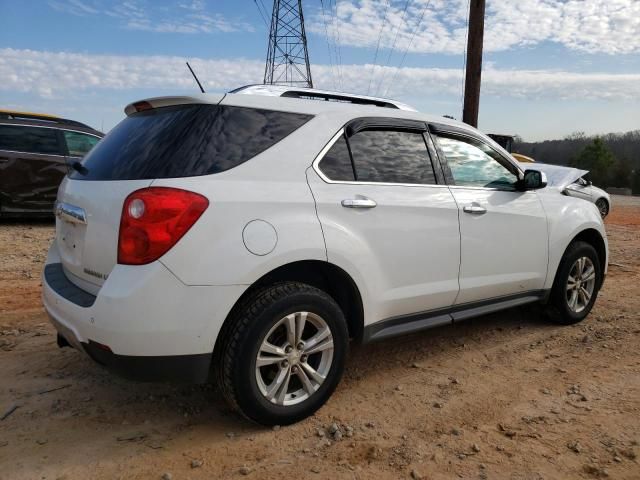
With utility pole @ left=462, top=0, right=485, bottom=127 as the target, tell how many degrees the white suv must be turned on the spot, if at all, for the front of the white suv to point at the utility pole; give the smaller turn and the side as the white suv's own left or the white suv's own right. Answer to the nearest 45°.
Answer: approximately 45° to the white suv's own left

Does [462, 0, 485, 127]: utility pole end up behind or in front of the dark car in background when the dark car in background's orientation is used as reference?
in front

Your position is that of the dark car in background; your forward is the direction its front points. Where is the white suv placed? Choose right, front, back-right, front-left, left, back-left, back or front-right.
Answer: right

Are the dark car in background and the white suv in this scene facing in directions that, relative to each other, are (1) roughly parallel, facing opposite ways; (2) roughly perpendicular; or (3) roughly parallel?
roughly parallel

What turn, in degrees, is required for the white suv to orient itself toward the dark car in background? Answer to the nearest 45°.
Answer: approximately 90° to its left

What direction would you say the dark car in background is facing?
to the viewer's right

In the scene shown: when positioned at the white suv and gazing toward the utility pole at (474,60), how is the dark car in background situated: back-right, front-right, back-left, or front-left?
front-left

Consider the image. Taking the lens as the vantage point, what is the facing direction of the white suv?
facing away from the viewer and to the right of the viewer
